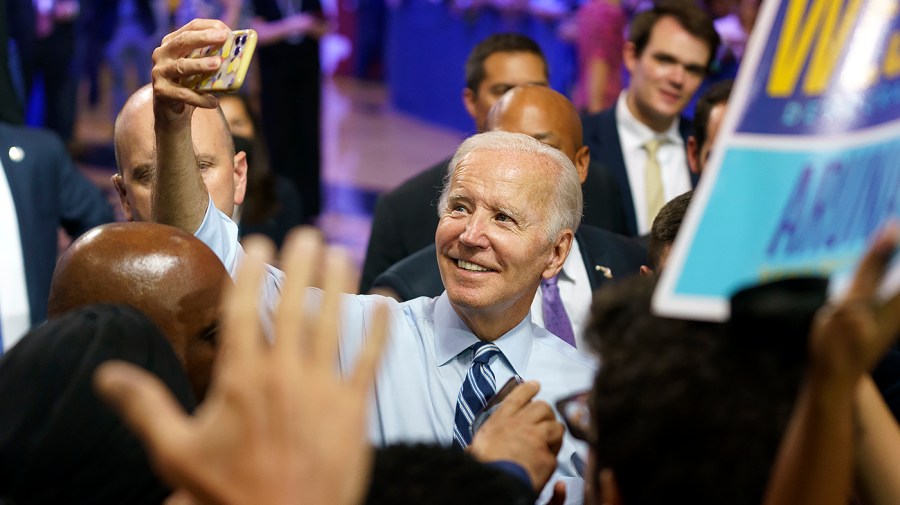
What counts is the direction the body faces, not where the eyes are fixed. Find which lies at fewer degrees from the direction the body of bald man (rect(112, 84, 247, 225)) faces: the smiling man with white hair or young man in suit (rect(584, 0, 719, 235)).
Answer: the smiling man with white hair

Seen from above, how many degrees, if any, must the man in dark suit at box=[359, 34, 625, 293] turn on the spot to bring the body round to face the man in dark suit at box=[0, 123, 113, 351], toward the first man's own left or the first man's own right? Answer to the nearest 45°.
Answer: approximately 135° to the first man's own right

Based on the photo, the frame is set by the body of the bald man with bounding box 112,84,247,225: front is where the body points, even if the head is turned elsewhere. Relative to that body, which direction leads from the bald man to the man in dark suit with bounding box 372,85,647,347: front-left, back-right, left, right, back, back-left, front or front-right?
left

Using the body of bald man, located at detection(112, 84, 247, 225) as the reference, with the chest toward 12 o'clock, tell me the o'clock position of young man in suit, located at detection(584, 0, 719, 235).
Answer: The young man in suit is roughly at 8 o'clock from the bald man.

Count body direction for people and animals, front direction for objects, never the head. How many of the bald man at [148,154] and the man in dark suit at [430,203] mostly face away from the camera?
0

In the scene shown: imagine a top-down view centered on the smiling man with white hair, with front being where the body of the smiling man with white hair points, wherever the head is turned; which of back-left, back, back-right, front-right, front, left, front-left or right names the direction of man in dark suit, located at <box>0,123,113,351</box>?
right

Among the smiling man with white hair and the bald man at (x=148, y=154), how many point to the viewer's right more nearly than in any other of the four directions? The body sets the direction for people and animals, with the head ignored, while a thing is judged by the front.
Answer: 0

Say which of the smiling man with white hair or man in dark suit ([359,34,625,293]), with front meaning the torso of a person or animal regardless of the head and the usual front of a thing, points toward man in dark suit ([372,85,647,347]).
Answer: man in dark suit ([359,34,625,293])

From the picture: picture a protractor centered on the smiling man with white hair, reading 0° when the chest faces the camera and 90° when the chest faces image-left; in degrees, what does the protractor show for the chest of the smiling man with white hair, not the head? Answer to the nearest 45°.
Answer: approximately 45°

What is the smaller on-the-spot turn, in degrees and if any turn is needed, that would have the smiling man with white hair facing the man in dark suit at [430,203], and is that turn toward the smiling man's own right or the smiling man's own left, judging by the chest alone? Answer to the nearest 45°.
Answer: approximately 135° to the smiling man's own right

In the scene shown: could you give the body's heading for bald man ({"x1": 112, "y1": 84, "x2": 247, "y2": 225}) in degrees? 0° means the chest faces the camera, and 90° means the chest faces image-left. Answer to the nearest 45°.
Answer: approximately 0°

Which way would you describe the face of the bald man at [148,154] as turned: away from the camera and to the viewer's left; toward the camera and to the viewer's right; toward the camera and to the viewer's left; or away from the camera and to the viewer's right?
toward the camera and to the viewer's right
